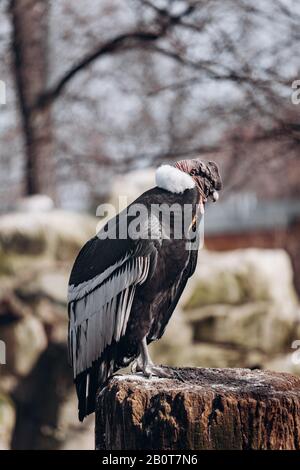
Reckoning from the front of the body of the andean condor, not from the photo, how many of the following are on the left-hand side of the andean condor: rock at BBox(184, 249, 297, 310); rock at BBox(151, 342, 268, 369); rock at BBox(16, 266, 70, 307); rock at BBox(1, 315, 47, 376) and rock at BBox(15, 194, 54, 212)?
5

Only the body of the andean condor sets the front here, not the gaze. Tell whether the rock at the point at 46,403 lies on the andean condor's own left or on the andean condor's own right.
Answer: on the andean condor's own left

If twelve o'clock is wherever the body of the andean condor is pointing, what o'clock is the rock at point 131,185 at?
The rock is roughly at 9 o'clock from the andean condor.

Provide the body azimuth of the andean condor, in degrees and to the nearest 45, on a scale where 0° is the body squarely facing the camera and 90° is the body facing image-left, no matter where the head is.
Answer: approximately 270°

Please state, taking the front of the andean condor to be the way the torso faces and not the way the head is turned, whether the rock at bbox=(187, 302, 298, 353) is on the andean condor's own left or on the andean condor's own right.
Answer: on the andean condor's own left

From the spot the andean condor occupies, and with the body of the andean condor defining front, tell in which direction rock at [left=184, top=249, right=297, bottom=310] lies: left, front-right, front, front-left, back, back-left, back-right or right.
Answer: left

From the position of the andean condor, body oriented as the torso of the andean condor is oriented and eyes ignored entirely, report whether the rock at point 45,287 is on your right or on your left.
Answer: on your left

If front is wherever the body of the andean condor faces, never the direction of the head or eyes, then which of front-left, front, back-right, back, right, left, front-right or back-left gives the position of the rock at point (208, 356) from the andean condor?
left
